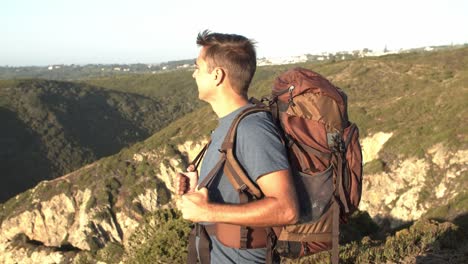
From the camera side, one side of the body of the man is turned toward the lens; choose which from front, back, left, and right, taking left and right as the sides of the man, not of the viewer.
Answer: left

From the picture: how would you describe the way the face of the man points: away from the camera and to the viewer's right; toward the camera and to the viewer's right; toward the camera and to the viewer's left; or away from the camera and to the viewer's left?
away from the camera and to the viewer's left
